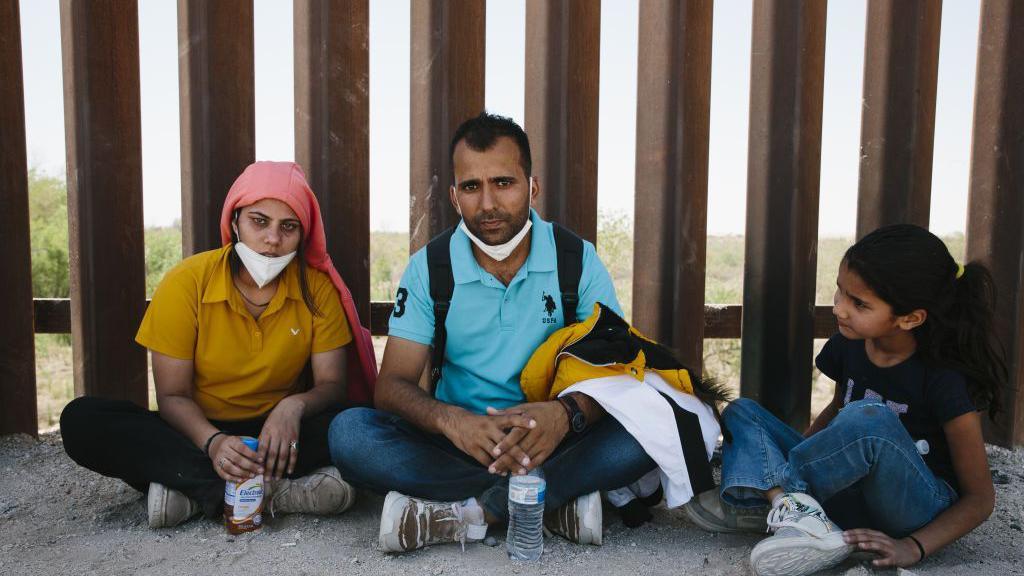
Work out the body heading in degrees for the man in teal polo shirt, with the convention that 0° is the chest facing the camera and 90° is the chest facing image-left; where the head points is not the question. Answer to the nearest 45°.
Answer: approximately 0°

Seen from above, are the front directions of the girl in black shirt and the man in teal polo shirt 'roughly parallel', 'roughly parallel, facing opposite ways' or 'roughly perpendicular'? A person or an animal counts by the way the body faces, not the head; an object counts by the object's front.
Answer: roughly perpendicular

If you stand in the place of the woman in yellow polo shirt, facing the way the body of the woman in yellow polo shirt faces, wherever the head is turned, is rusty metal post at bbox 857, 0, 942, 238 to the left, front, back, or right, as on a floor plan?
left

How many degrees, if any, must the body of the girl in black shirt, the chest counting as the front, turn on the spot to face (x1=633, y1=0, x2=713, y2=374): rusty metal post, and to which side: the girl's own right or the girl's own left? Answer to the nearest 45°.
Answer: approximately 90° to the girl's own right

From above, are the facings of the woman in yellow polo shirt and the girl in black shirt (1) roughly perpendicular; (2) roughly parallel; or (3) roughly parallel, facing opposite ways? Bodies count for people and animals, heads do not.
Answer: roughly perpendicular

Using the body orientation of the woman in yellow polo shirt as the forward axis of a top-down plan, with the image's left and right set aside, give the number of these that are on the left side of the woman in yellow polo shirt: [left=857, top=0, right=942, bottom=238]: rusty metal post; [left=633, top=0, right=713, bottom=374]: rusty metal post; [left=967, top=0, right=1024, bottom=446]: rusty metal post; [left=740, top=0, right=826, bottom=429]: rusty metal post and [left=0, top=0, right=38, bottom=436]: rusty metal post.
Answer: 4

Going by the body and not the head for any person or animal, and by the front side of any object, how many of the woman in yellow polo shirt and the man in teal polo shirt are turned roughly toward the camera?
2

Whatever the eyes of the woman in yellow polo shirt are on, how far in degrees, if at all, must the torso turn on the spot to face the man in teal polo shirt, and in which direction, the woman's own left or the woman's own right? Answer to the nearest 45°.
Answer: approximately 45° to the woman's own left

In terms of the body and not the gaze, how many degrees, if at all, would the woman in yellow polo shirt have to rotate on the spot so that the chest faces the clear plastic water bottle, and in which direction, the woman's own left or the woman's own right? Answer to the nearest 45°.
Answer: approximately 45° to the woman's own left

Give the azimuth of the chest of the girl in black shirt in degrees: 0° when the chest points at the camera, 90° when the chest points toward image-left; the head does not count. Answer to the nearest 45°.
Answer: approximately 45°
